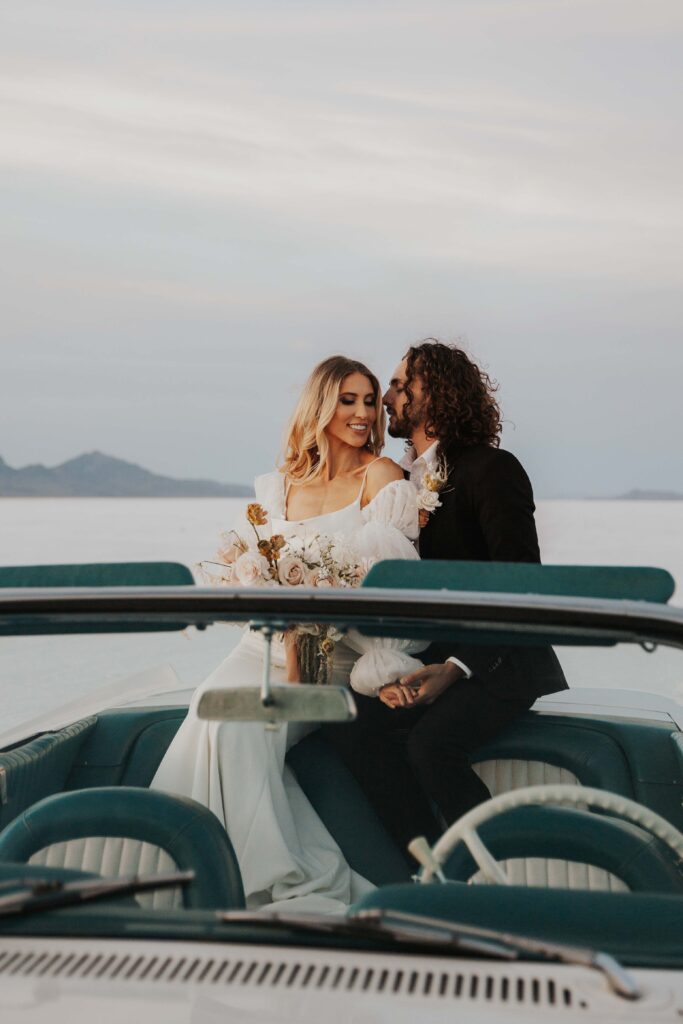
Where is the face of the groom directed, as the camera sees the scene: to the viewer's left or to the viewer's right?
to the viewer's left

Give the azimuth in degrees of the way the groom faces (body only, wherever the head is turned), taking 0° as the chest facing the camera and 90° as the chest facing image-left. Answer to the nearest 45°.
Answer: approximately 45°

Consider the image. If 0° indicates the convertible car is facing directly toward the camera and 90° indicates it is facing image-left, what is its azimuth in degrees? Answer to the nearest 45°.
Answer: approximately 0°
